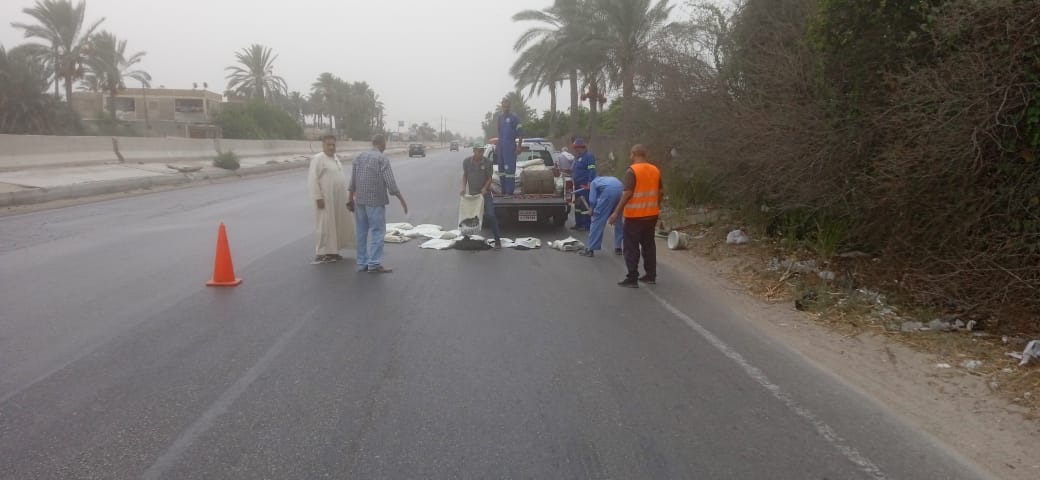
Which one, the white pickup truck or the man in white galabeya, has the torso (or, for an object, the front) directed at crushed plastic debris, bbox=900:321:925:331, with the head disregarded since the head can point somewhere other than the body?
the man in white galabeya

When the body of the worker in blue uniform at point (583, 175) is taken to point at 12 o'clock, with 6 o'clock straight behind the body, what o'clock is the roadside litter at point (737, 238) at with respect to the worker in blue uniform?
The roadside litter is roughly at 9 o'clock from the worker in blue uniform.

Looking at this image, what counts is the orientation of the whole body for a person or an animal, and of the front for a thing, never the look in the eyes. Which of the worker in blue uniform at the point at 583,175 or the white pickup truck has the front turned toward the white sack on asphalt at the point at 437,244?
the worker in blue uniform

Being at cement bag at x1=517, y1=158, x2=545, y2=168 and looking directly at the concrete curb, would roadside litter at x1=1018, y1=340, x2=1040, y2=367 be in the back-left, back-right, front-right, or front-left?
back-left

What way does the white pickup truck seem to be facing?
away from the camera

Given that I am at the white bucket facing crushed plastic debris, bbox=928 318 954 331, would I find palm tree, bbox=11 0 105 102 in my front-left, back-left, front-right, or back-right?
back-right

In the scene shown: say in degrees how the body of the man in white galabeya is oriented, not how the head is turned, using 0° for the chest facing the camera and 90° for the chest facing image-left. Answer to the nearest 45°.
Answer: approximately 315°

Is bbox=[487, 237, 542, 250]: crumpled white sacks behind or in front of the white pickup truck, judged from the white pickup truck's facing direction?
behind
